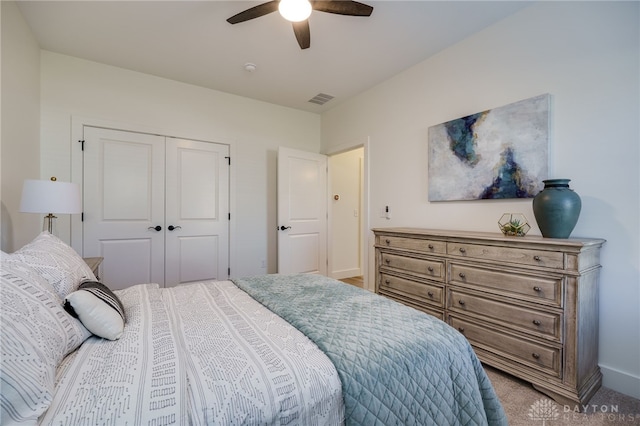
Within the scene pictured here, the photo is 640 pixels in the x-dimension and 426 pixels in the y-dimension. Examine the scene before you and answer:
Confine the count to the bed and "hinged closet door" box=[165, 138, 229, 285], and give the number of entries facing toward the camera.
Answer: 1

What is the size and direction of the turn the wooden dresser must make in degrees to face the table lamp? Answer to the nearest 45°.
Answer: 0° — it already faces it

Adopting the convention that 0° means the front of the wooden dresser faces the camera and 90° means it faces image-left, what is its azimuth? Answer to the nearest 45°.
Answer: approximately 45°

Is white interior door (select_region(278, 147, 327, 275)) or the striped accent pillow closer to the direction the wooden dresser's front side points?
the striped accent pillow

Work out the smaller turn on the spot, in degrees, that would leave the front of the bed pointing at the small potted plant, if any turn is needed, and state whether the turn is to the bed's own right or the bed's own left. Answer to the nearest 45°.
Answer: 0° — it already faces it

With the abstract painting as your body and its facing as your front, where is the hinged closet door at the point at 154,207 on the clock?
The hinged closet door is roughly at 1 o'clock from the abstract painting.

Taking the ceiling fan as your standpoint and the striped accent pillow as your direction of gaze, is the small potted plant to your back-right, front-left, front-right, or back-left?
back-left

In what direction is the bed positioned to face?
to the viewer's right

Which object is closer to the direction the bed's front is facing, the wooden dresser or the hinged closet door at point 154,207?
the wooden dresser

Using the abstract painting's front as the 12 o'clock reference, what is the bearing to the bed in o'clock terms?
The bed is roughly at 11 o'clock from the abstract painting.
